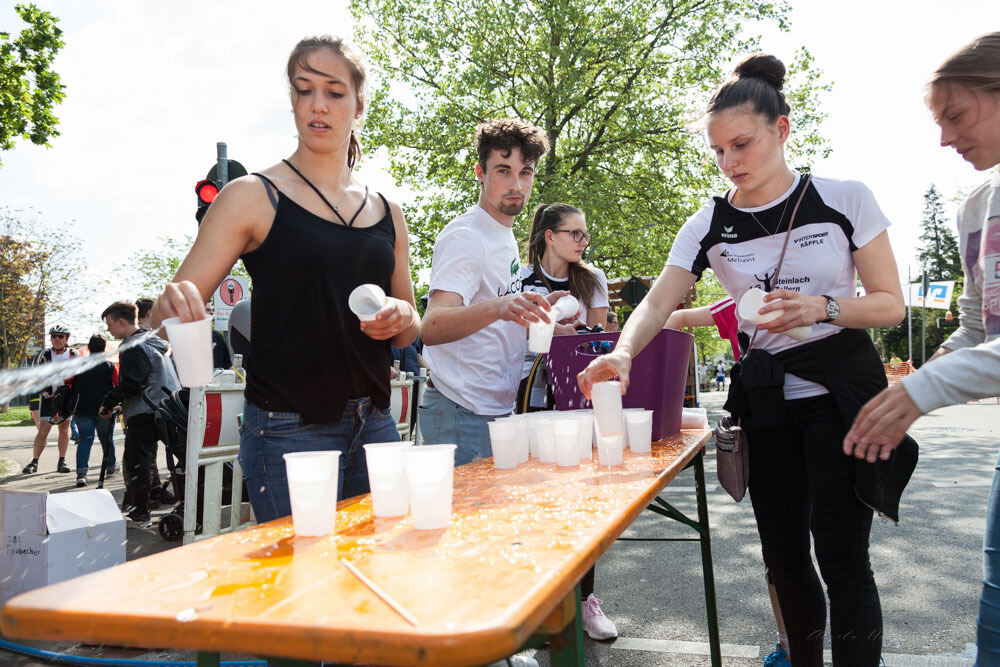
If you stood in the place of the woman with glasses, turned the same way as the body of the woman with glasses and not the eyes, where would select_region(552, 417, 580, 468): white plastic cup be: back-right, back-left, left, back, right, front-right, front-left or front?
front-right

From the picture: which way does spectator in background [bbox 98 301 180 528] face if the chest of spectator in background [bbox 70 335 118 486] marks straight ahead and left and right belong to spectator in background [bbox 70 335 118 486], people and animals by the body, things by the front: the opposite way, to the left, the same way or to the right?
to the left

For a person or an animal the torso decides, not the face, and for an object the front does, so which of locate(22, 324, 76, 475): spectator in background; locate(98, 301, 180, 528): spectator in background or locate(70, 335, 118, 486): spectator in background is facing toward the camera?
locate(22, 324, 76, 475): spectator in background

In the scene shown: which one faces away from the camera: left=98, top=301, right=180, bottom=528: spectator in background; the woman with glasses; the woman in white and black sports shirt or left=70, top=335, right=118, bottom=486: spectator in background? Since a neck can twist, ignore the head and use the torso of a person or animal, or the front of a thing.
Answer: left=70, top=335, right=118, bottom=486: spectator in background

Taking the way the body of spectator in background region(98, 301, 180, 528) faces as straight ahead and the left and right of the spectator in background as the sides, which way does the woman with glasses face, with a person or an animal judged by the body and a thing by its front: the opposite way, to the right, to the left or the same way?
to the left

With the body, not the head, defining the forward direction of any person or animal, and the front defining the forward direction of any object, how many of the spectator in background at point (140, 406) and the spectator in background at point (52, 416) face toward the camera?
1

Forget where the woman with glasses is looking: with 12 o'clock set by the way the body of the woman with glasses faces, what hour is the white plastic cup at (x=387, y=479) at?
The white plastic cup is roughly at 2 o'clock from the woman with glasses.

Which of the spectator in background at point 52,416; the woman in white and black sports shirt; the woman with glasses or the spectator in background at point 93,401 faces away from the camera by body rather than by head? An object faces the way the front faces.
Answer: the spectator in background at point 93,401

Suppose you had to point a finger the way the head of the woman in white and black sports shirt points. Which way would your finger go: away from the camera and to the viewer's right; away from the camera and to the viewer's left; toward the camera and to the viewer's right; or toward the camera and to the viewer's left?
toward the camera and to the viewer's left

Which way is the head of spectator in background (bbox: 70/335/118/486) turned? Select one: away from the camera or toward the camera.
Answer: away from the camera

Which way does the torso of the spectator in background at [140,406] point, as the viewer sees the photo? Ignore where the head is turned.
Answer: to the viewer's left

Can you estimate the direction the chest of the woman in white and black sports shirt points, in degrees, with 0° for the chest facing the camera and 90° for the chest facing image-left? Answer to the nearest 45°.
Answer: approximately 45°
